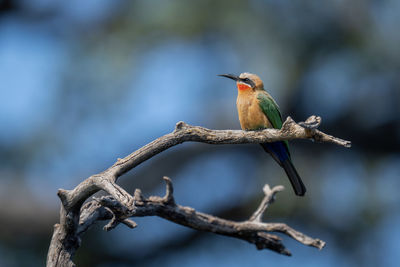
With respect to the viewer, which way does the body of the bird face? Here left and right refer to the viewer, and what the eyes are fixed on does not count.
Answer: facing the viewer and to the left of the viewer
